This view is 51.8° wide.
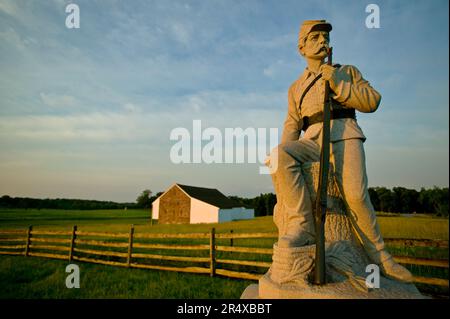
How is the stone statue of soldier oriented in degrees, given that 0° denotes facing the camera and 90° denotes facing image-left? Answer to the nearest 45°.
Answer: approximately 0°

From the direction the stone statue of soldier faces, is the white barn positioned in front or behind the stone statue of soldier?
behind
